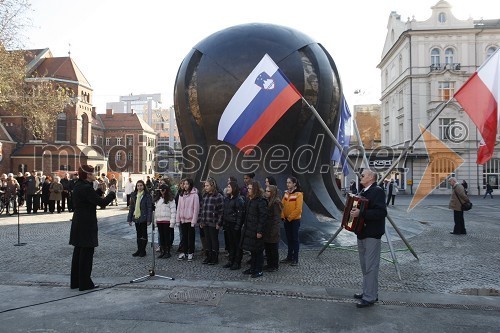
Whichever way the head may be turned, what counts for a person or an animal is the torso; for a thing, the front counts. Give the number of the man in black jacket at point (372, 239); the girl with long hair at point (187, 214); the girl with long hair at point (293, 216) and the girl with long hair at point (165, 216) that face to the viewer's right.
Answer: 0

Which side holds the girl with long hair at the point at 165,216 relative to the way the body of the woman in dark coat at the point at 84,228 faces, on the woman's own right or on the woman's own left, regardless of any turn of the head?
on the woman's own left

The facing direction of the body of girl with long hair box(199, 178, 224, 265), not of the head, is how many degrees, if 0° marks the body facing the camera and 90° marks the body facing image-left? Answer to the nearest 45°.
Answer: approximately 45°

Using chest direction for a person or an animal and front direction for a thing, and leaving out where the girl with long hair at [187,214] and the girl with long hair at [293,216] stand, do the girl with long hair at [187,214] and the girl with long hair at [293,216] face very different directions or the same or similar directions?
same or similar directions

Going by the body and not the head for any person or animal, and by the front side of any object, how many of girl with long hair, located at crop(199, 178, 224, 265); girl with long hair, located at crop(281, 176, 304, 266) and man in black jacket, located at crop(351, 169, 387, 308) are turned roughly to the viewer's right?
0

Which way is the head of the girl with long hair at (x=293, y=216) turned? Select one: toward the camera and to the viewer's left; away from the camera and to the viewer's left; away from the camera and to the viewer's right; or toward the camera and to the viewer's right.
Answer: toward the camera and to the viewer's left

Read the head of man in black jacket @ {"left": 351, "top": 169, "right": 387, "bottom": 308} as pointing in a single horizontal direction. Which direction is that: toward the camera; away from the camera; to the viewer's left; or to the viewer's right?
to the viewer's left

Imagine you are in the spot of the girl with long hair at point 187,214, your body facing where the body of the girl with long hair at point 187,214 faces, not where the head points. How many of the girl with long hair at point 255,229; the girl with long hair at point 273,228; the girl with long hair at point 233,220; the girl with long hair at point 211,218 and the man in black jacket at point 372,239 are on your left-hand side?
5

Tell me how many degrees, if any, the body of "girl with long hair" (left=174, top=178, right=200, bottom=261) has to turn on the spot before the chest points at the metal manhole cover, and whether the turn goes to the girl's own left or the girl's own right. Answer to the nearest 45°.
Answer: approximately 45° to the girl's own left

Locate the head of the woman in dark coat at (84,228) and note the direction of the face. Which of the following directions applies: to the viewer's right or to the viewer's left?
to the viewer's right

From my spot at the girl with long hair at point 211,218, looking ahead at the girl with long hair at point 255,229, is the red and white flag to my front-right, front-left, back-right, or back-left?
front-left

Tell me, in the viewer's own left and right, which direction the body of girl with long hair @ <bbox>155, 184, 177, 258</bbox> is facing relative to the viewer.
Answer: facing the viewer and to the left of the viewer

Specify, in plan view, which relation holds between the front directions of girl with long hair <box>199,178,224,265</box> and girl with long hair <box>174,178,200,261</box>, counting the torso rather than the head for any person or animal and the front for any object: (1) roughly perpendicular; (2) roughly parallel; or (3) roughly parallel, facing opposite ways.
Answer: roughly parallel

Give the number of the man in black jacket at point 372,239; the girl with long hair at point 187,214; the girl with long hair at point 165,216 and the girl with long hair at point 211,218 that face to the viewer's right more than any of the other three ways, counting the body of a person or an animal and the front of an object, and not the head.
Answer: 0

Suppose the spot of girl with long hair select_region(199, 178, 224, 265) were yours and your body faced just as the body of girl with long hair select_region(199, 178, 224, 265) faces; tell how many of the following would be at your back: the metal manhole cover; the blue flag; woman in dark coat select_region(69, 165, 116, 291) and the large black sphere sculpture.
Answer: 2

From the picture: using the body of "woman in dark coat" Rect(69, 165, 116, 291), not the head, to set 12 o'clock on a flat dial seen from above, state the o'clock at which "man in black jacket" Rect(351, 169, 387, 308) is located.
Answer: The man in black jacket is roughly at 1 o'clock from the woman in dark coat.

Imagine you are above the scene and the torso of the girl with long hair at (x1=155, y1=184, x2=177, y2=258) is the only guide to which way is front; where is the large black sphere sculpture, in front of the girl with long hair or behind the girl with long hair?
behind

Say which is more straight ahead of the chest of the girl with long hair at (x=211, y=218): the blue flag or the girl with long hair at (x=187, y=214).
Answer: the girl with long hair
